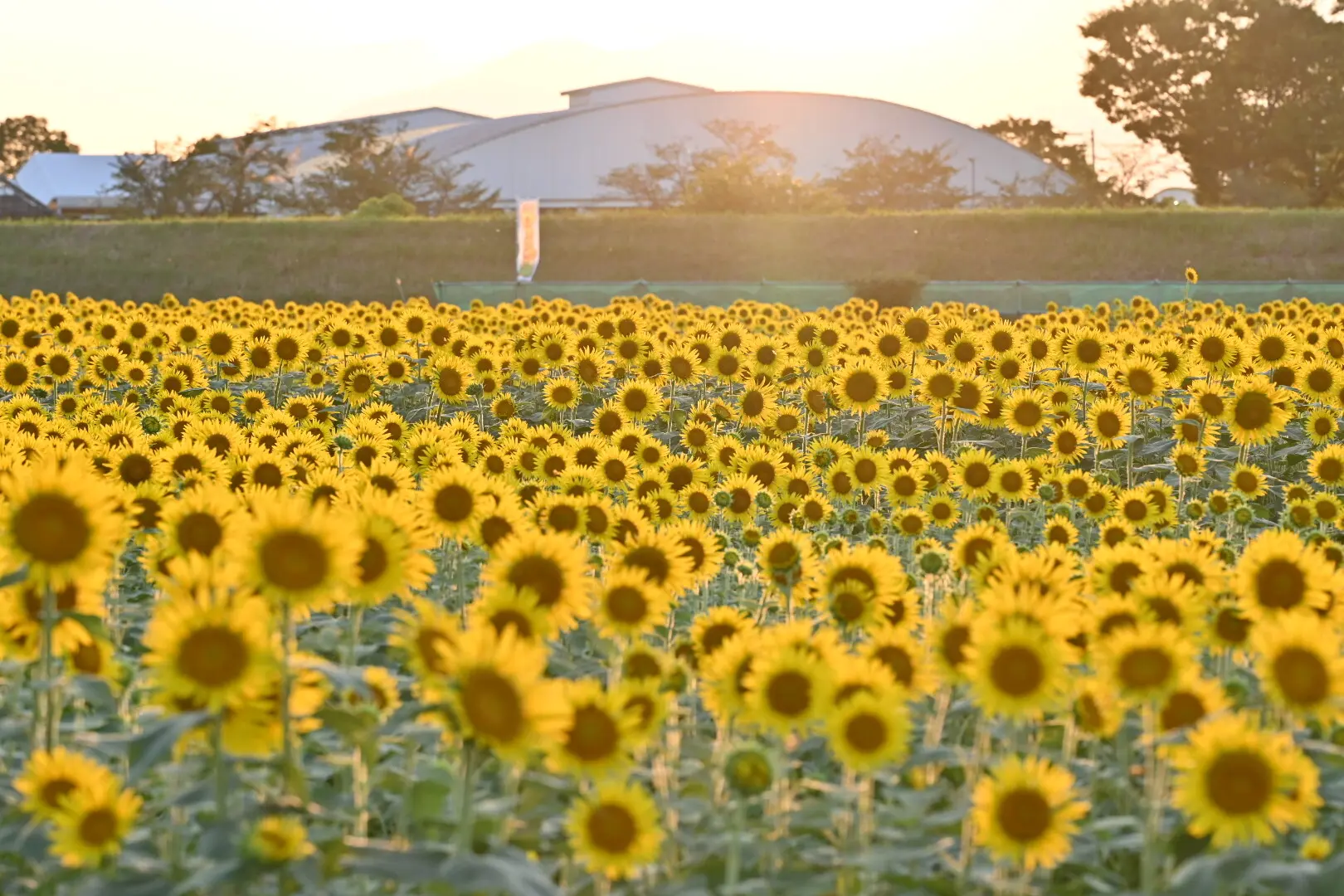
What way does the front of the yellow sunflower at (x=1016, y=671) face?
toward the camera

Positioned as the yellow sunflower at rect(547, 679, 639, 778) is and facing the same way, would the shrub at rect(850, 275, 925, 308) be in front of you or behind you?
behind

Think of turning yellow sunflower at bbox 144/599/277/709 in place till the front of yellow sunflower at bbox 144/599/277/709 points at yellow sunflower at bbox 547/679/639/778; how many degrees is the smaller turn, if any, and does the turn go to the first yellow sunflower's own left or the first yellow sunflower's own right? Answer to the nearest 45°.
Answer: approximately 90° to the first yellow sunflower's own left

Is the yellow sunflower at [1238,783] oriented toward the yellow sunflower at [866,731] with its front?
no

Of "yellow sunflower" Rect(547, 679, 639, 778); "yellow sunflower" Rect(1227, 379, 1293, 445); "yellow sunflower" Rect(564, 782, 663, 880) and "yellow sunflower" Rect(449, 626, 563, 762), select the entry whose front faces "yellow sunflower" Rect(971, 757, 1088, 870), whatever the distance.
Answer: "yellow sunflower" Rect(1227, 379, 1293, 445)

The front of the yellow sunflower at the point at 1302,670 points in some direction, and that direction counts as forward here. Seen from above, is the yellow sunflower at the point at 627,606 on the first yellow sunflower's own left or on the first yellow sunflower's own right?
on the first yellow sunflower's own right

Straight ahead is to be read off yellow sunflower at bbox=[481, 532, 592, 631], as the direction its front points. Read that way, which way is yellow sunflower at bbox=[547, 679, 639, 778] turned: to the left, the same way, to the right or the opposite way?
the same way

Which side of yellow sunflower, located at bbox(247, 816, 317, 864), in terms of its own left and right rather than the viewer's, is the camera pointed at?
front

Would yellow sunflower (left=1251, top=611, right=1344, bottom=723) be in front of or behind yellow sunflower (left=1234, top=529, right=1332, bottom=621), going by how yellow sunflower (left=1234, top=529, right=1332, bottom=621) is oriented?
in front

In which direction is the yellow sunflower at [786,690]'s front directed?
toward the camera

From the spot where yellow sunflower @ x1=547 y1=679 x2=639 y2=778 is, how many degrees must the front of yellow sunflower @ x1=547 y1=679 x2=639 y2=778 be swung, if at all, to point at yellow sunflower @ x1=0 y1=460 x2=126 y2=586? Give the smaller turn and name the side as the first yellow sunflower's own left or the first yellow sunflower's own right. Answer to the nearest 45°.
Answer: approximately 90° to the first yellow sunflower's own right

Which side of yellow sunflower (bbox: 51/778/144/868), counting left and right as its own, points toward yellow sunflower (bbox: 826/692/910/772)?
left

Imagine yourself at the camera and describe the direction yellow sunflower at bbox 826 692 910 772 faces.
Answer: facing the viewer

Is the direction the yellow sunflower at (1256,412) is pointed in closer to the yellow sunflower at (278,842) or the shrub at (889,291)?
the yellow sunflower

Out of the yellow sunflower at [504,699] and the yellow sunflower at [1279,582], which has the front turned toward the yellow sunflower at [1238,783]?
the yellow sunflower at [1279,582]

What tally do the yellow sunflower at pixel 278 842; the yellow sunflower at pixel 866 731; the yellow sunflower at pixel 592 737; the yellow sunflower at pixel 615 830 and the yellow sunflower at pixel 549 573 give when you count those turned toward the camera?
5

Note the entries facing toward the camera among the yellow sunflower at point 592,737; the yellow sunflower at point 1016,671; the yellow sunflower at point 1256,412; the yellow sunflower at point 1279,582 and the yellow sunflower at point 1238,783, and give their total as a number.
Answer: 5

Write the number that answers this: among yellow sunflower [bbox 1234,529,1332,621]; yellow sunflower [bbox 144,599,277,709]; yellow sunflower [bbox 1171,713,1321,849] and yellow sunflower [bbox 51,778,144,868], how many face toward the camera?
4

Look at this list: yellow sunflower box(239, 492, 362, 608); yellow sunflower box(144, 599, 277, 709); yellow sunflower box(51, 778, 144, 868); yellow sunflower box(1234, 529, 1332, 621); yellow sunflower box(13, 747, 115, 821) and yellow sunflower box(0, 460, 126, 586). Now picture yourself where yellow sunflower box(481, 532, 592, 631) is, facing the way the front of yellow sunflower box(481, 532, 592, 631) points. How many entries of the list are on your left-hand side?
1

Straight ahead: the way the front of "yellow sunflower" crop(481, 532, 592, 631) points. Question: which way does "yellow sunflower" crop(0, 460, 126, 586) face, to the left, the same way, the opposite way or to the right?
the same way

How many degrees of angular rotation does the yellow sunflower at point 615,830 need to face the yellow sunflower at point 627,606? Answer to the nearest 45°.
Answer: approximately 180°

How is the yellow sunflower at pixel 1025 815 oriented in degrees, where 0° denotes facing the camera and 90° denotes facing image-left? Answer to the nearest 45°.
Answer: approximately 0°

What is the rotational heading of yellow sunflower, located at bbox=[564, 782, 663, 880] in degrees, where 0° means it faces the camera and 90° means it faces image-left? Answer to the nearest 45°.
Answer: approximately 0°

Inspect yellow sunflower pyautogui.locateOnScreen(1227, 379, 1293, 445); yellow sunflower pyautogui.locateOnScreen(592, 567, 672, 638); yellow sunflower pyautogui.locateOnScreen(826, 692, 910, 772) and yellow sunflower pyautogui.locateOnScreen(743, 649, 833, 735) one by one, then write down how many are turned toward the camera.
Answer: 4
